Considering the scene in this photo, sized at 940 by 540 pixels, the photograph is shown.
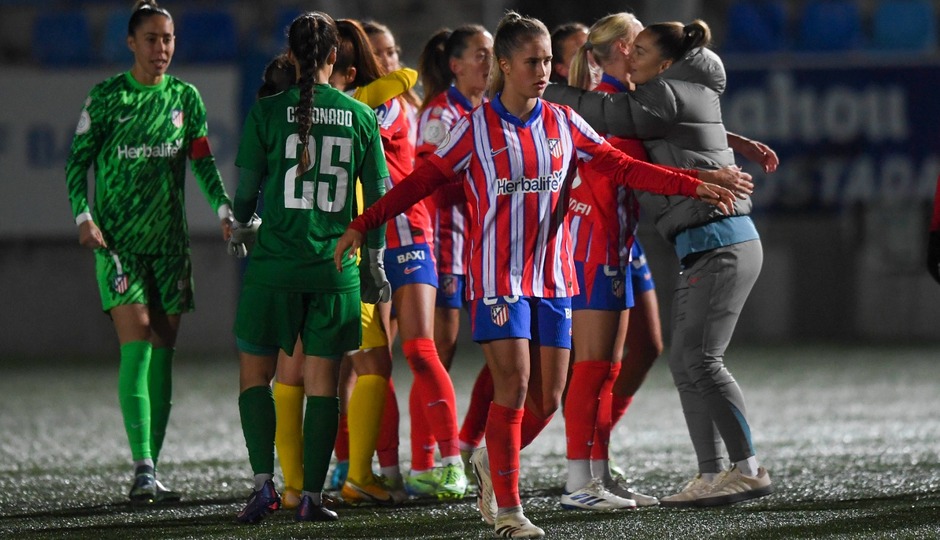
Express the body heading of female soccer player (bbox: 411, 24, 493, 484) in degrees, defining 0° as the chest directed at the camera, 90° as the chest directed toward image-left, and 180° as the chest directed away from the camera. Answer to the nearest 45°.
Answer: approximately 315°

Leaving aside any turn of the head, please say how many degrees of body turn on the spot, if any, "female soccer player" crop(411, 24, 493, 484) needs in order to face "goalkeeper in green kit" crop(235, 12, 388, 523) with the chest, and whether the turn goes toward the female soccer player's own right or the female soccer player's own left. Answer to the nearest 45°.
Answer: approximately 45° to the female soccer player's own right

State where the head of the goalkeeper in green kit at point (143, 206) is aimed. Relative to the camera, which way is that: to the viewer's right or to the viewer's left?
to the viewer's right

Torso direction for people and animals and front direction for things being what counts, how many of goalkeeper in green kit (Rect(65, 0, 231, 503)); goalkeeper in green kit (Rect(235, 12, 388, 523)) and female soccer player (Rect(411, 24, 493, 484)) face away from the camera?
1

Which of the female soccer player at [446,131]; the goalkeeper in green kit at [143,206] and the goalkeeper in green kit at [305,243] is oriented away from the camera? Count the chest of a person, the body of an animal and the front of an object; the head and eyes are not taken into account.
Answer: the goalkeeper in green kit at [305,243]

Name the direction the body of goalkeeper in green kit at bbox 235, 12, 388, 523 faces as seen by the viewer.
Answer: away from the camera

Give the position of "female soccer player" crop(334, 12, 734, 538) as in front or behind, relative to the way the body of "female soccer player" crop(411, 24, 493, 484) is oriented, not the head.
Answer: in front

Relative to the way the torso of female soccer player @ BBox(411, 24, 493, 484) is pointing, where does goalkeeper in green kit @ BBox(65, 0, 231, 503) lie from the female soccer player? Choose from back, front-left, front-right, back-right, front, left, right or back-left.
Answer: back-right

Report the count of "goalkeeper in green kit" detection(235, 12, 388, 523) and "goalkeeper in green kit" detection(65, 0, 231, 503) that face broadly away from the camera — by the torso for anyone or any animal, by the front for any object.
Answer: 1

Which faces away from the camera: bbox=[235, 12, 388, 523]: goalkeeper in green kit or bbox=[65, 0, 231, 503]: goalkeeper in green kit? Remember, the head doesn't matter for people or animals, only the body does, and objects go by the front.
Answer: bbox=[235, 12, 388, 523]: goalkeeper in green kit

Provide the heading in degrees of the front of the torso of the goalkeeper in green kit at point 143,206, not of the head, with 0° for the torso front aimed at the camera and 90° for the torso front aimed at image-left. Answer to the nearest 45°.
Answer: approximately 315°

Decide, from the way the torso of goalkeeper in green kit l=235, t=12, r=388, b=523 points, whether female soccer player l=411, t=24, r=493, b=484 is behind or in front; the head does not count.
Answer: in front

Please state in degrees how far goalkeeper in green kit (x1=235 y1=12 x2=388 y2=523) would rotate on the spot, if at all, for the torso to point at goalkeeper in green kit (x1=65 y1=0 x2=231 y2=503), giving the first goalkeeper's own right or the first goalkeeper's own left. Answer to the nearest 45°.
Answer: approximately 45° to the first goalkeeper's own left

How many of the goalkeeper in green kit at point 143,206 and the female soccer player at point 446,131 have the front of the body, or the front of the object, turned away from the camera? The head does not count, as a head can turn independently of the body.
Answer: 0
